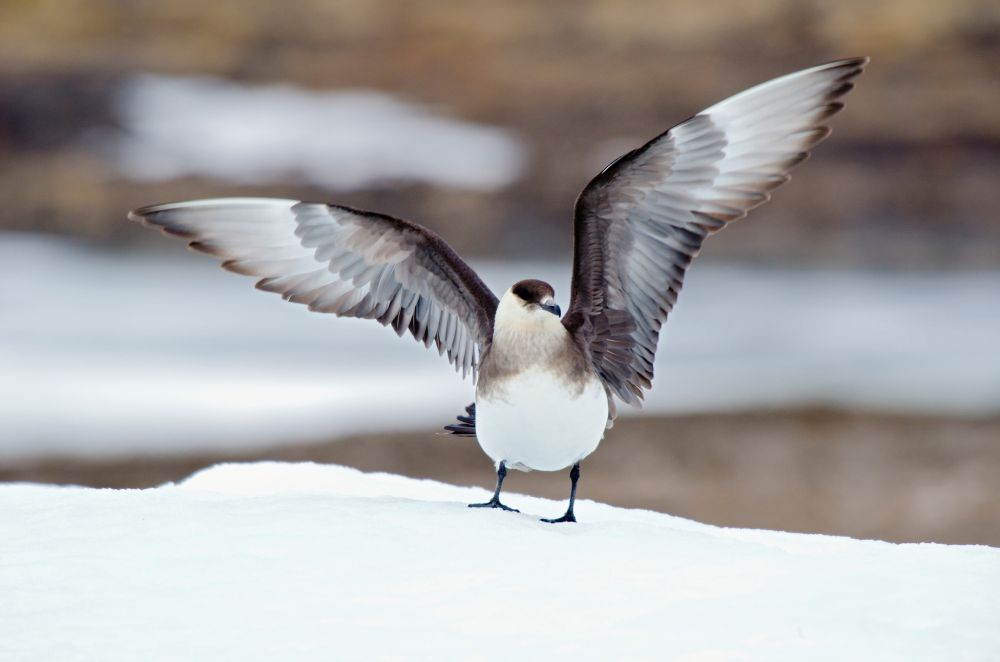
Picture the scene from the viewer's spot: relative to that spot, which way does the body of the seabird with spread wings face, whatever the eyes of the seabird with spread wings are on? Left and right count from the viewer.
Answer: facing the viewer and to the right of the viewer
